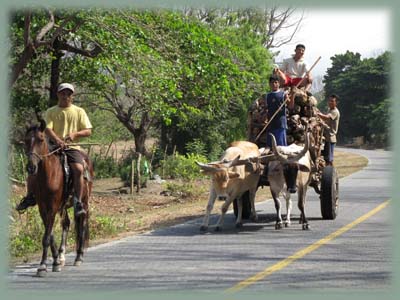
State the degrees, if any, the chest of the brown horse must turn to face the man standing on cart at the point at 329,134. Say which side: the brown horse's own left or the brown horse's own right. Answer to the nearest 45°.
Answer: approximately 180°

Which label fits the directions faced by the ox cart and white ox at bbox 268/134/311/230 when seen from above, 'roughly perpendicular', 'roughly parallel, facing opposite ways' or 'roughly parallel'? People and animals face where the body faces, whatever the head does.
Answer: roughly parallel

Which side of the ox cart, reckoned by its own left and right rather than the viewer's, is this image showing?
front

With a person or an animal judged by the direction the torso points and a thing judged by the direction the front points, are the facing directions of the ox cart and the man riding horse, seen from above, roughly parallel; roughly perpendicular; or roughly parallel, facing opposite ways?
roughly parallel

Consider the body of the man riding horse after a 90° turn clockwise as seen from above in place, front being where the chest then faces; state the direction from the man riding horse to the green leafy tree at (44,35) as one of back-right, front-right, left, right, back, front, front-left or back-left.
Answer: right

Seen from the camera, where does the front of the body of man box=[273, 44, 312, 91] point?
toward the camera

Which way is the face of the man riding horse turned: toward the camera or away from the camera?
toward the camera

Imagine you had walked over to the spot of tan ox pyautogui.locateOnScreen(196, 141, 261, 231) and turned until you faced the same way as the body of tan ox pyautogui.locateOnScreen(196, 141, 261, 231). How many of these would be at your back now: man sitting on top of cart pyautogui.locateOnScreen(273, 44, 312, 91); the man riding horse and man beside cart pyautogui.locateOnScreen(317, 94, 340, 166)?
2

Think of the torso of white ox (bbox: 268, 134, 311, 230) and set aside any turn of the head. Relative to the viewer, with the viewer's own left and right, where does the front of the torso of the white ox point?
facing the viewer

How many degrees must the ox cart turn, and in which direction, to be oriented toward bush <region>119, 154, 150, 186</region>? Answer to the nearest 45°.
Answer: approximately 135° to its right

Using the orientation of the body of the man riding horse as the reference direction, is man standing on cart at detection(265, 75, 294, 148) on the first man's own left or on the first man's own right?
on the first man's own left

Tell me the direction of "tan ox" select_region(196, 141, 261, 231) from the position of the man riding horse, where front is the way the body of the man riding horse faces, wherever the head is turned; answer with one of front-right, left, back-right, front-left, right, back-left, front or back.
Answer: back-left
